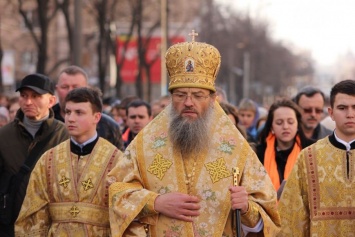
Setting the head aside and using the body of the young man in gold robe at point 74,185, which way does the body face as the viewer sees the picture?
toward the camera

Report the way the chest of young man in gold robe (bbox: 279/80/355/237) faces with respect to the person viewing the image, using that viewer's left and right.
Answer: facing the viewer

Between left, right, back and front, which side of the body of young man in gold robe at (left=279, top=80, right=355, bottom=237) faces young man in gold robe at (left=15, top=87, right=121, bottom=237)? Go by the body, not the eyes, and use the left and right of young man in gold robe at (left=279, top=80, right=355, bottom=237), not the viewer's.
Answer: right

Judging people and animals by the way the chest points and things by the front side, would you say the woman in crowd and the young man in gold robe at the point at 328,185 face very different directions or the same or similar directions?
same or similar directions

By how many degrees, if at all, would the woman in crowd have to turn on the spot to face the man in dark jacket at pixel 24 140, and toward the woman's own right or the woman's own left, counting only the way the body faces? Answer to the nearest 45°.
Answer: approximately 45° to the woman's own right

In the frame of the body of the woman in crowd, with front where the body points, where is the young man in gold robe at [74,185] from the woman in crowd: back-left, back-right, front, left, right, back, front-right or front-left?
front-right

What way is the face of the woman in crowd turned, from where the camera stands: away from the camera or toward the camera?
toward the camera

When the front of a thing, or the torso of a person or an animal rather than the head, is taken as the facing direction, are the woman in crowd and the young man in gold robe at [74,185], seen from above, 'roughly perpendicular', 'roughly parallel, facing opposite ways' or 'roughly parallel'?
roughly parallel

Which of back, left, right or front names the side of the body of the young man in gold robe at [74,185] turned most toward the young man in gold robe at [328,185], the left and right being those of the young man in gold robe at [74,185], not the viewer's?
left

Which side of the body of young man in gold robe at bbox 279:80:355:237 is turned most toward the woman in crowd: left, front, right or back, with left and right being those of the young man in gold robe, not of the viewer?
back

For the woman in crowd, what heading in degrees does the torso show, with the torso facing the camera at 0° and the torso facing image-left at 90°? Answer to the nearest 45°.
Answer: approximately 0°
